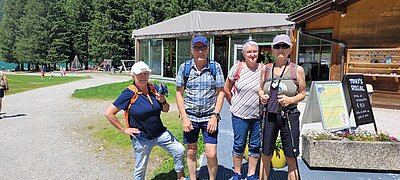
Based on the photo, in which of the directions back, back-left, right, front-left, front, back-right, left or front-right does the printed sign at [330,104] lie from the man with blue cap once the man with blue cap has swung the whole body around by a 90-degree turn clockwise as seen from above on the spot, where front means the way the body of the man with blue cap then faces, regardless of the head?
back-right

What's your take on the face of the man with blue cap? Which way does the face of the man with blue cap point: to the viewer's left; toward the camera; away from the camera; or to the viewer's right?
toward the camera

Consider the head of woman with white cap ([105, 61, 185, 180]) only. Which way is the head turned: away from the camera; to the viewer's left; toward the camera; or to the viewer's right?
toward the camera

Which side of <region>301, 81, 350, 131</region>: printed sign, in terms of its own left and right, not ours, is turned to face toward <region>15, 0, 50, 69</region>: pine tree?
back

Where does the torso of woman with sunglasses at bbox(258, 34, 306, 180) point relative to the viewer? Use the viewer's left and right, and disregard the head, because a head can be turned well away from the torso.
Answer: facing the viewer

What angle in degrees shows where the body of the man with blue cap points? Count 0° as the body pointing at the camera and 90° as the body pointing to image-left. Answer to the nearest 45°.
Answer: approximately 0°

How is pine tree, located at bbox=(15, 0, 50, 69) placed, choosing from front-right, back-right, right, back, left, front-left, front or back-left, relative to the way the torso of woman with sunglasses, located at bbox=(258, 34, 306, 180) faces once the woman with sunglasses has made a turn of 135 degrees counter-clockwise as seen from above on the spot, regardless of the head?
left

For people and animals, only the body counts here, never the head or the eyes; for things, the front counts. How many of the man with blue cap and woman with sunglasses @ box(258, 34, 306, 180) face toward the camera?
2

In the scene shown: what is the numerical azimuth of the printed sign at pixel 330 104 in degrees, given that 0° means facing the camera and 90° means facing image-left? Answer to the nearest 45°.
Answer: approximately 315°

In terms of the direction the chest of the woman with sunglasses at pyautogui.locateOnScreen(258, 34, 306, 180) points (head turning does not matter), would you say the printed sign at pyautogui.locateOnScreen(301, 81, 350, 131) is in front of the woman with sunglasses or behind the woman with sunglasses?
behind

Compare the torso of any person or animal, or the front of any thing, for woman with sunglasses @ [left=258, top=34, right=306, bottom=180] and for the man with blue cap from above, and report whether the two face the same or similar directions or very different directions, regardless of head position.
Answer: same or similar directions
